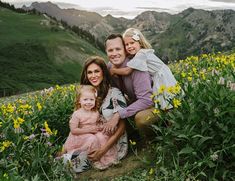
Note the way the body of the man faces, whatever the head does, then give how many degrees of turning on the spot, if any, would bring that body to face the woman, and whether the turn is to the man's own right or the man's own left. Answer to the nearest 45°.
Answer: approximately 90° to the man's own right

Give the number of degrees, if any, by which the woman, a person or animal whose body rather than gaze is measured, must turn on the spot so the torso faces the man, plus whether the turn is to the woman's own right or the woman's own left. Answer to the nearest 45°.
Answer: approximately 90° to the woman's own left

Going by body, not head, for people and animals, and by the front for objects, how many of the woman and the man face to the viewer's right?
0

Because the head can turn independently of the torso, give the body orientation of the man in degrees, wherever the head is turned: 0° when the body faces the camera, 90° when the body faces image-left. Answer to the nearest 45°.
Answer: approximately 45°

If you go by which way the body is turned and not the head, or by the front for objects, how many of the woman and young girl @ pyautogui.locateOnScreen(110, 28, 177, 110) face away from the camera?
0
